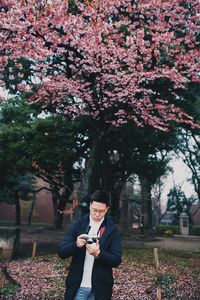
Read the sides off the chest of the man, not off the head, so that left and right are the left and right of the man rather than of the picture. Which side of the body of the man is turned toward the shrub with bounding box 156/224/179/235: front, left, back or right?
back

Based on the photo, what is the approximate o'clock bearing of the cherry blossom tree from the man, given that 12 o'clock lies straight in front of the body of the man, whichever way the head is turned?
The cherry blossom tree is roughly at 6 o'clock from the man.

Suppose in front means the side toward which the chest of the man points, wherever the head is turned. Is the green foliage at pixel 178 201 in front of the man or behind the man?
behind

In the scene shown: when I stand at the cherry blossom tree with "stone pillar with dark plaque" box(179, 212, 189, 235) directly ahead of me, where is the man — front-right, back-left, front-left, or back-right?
back-right

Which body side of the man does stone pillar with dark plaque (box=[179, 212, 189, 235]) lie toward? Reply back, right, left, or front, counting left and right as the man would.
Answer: back

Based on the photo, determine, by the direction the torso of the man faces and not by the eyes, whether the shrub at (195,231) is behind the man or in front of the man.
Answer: behind

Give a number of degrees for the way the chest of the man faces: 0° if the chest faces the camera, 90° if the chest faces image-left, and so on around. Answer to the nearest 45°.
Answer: approximately 0°
